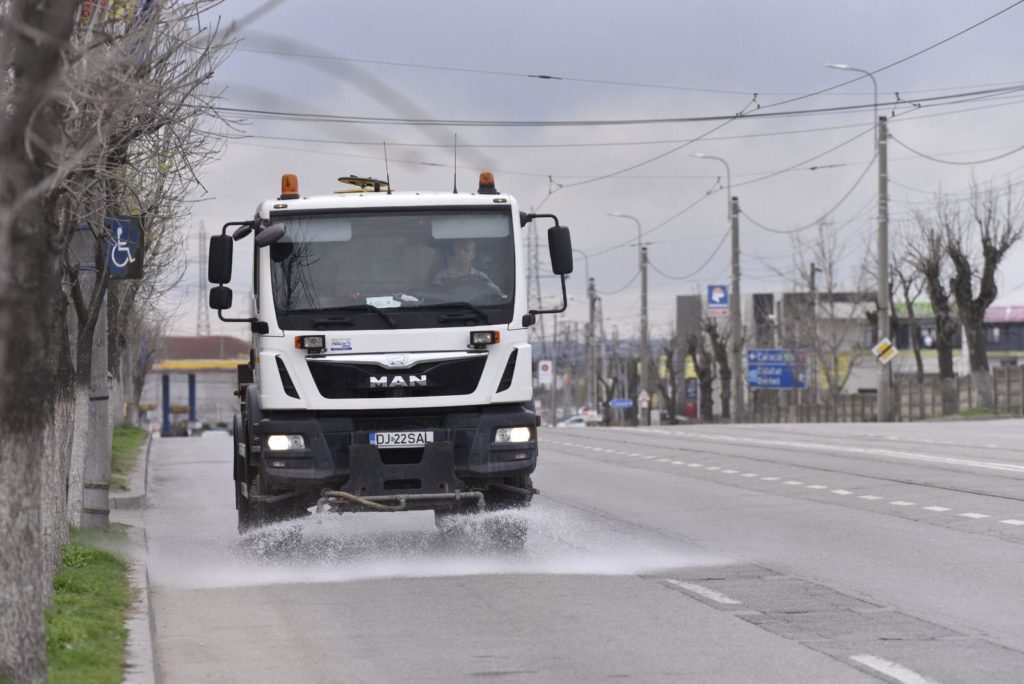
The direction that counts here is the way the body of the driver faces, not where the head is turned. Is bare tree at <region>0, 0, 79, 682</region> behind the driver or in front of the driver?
in front

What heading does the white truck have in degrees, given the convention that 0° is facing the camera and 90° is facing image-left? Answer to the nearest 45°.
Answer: approximately 0°

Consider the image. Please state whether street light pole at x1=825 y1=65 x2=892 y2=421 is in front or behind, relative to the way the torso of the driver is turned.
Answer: behind

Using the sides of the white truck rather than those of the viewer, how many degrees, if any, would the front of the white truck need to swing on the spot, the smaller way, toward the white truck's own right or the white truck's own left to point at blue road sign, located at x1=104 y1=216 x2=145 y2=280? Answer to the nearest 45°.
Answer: approximately 135° to the white truck's own right

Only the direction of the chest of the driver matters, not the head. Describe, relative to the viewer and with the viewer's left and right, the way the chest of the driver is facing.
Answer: facing the viewer

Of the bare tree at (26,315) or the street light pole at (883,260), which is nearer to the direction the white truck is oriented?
the bare tree

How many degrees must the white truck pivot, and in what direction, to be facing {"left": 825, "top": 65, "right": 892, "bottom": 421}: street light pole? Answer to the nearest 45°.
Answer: approximately 135° to its left
